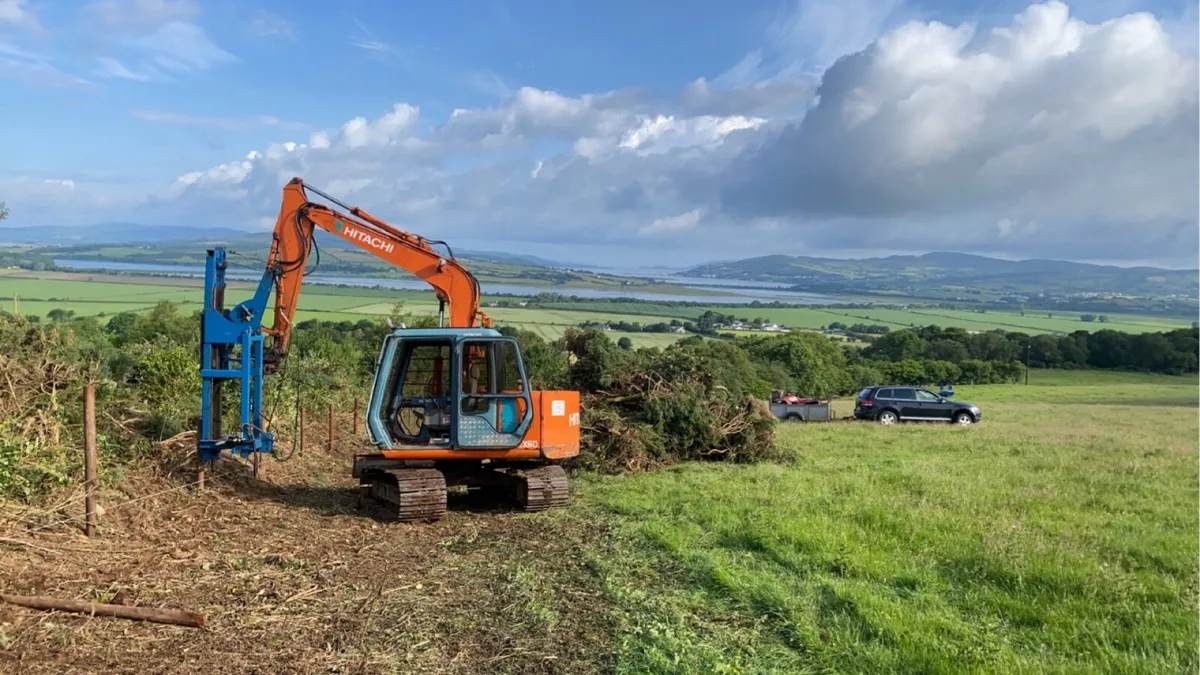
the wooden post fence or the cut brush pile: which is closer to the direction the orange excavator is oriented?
the wooden post fence

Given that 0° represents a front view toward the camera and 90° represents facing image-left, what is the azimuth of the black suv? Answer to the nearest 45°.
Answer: approximately 270°

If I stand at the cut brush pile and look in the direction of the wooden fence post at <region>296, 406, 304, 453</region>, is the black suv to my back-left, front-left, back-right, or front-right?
back-right

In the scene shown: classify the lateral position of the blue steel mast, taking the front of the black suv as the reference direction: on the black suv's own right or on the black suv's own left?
on the black suv's own right

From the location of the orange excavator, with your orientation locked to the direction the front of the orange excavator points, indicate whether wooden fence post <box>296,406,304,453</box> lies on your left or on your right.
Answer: on your right

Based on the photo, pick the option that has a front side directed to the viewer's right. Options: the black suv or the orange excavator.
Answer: the black suv
